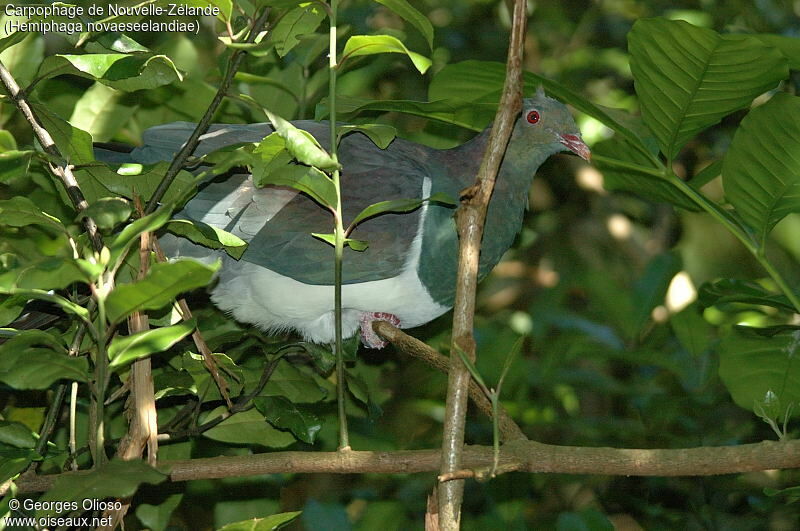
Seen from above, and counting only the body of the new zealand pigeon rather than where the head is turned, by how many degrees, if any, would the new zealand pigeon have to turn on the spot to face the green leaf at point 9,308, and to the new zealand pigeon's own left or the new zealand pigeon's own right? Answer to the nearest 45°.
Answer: approximately 135° to the new zealand pigeon's own right

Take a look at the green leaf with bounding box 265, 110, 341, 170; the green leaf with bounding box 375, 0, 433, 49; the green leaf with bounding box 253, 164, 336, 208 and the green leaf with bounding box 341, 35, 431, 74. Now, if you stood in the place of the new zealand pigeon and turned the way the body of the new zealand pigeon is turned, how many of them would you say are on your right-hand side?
4

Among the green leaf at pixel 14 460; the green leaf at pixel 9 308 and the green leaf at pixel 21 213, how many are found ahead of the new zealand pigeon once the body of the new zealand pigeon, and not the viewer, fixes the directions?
0

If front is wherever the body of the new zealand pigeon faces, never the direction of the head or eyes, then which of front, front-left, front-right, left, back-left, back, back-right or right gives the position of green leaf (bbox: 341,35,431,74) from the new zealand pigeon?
right

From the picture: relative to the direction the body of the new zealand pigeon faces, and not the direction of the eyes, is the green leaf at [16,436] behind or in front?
behind

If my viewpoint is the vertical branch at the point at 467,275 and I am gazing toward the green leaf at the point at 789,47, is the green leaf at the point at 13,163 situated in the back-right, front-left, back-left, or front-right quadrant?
back-left

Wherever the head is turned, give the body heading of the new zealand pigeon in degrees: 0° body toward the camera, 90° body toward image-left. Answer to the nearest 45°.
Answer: approximately 270°

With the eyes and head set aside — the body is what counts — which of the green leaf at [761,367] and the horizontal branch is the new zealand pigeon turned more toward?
the green leaf

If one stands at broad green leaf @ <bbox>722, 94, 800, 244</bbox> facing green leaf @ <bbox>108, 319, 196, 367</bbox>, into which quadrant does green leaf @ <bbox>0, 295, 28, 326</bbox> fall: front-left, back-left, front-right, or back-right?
front-right

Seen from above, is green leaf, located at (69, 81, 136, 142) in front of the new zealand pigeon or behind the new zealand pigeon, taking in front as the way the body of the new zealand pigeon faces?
behind
